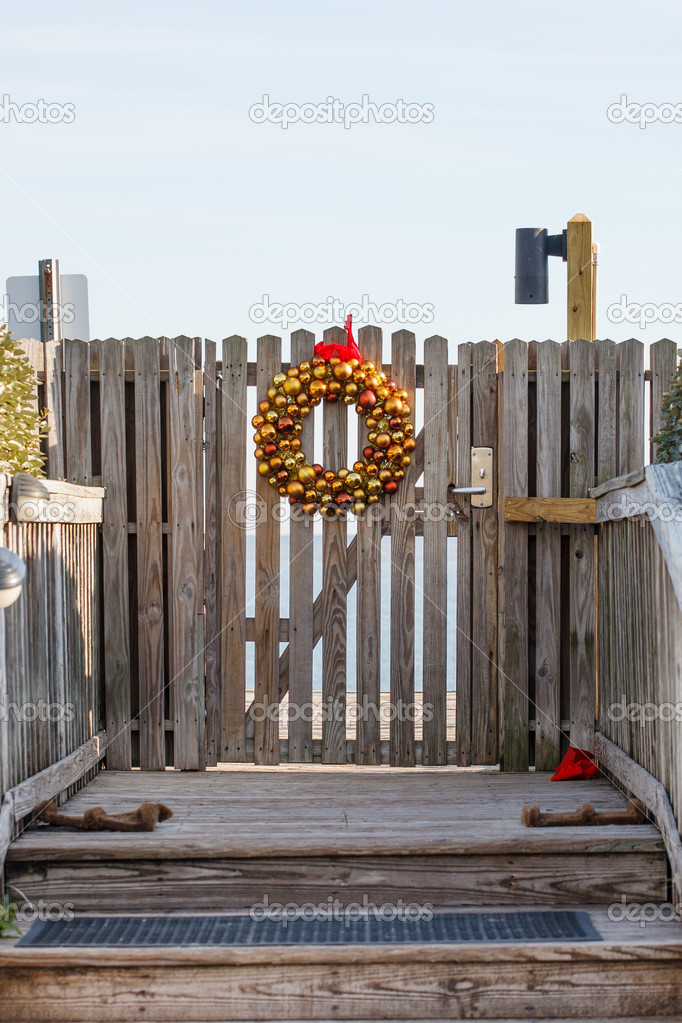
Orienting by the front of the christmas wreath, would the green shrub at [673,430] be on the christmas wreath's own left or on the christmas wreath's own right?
on the christmas wreath's own left

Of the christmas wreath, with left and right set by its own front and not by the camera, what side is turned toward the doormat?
front

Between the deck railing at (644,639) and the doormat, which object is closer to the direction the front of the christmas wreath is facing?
the doormat

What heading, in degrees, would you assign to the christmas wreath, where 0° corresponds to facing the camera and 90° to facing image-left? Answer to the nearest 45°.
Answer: approximately 0°

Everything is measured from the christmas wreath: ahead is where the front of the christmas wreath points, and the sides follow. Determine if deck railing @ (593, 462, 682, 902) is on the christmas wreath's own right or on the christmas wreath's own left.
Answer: on the christmas wreath's own left
